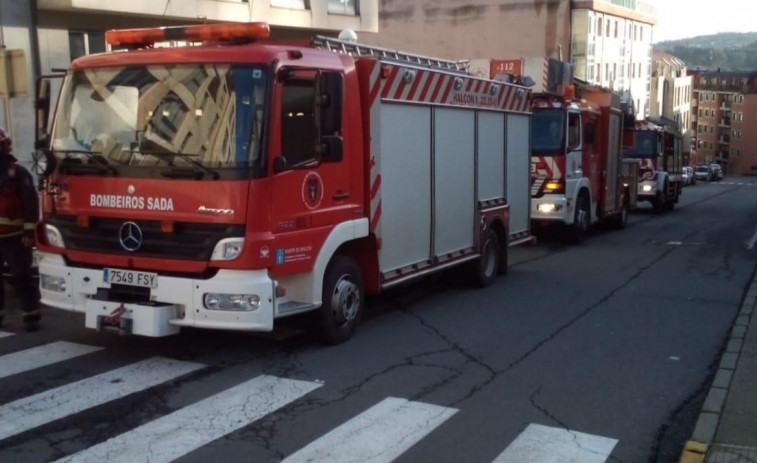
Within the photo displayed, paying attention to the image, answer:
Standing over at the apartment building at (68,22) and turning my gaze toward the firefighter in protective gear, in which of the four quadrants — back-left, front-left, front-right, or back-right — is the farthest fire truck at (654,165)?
back-left

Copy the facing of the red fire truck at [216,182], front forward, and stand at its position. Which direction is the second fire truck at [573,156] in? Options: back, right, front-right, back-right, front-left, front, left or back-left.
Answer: back

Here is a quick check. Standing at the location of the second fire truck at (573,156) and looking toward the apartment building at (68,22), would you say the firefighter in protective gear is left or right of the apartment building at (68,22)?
left

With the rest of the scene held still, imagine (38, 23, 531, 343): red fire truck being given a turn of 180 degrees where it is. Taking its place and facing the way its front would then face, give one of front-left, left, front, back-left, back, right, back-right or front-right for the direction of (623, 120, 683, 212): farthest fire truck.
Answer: front

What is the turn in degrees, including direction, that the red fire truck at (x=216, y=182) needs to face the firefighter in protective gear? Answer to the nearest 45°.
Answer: approximately 90° to its right

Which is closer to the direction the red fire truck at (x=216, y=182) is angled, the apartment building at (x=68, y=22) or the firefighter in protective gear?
the firefighter in protective gear

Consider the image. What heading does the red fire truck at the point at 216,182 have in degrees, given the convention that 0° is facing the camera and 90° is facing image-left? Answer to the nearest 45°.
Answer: approximately 45°

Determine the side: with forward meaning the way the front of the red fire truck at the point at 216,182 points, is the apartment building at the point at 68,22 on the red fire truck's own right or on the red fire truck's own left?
on the red fire truck's own right
